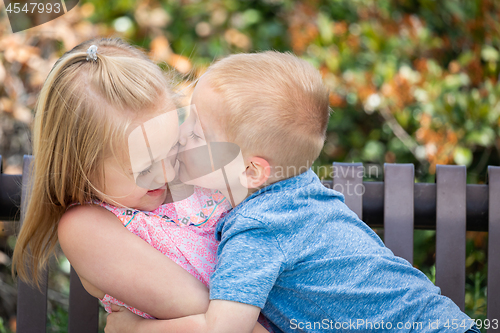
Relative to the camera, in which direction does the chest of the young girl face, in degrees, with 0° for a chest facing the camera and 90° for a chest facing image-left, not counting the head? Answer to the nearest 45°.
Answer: approximately 315°
